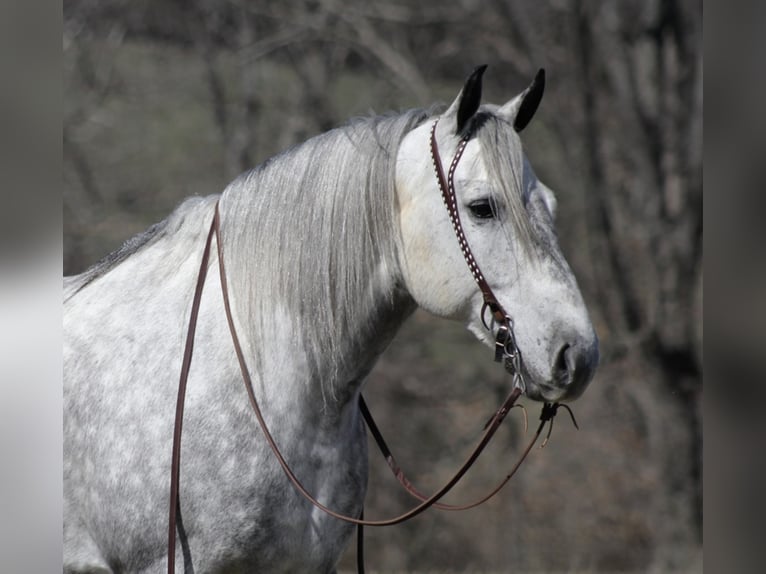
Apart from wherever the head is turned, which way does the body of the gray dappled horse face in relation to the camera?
to the viewer's right
